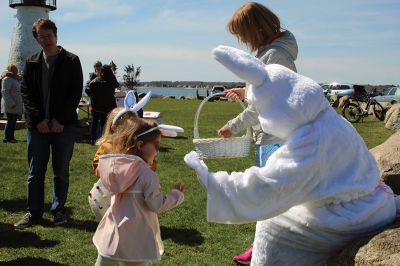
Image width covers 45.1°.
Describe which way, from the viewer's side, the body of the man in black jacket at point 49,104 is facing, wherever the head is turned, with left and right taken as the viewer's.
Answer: facing the viewer

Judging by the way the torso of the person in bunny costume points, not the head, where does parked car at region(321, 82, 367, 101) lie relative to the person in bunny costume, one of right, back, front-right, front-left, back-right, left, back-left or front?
right

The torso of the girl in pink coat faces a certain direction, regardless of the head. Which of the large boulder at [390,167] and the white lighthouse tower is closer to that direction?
the large boulder

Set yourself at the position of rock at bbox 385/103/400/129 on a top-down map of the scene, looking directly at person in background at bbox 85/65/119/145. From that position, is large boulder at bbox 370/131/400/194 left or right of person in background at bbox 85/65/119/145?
left

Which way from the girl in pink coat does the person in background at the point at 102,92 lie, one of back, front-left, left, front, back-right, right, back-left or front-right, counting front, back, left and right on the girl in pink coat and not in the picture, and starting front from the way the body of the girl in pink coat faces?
front-left

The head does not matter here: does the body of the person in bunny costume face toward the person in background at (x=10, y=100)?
no

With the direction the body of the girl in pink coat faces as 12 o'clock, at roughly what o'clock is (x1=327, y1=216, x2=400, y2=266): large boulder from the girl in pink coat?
The large boulder is roughly at 3 o'clock from the girl in pink coat.

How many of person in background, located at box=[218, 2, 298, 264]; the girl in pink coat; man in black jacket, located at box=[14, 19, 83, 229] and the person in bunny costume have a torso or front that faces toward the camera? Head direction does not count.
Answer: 1

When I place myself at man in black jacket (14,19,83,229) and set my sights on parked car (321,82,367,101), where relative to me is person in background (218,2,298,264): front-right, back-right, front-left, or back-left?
back-right

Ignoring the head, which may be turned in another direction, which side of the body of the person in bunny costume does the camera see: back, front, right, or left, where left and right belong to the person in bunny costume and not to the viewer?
left

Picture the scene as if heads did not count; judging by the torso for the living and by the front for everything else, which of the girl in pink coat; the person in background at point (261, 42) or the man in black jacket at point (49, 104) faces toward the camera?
the man in black jacket

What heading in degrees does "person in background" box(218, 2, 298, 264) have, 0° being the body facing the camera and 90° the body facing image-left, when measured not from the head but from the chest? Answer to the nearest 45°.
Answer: approximately 90°

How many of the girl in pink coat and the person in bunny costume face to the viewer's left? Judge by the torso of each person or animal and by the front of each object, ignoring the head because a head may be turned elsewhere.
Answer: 1

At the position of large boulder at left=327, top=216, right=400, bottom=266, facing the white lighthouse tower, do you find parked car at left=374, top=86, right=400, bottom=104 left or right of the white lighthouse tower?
right

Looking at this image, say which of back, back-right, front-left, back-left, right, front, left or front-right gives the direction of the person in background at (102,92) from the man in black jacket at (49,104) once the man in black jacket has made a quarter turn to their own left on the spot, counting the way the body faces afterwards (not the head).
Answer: left

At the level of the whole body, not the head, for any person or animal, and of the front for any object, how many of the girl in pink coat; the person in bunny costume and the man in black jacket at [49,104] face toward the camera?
1

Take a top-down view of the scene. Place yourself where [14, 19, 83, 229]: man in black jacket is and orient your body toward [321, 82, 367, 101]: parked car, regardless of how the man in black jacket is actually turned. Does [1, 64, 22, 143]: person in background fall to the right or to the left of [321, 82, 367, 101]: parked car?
left

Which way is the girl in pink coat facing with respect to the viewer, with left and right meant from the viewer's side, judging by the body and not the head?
facing away from the viewer and to the right of the viewer
